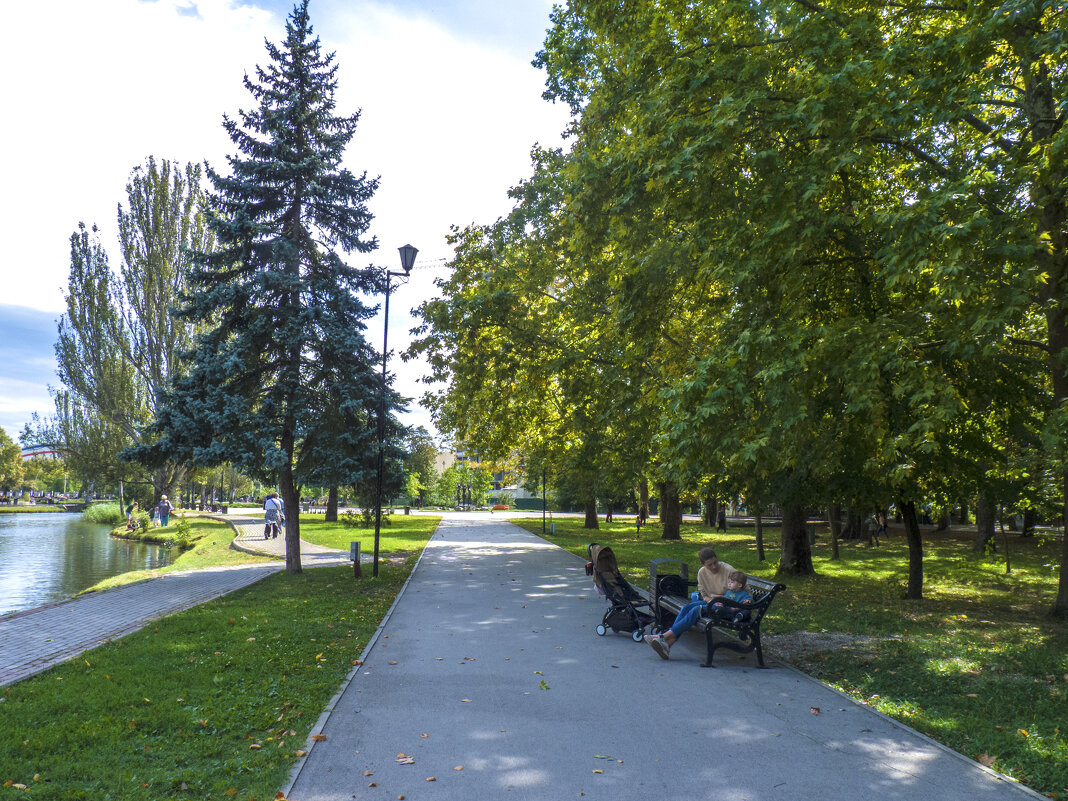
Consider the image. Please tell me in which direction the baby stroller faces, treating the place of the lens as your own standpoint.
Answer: facing the viewer and to the right of the viewer

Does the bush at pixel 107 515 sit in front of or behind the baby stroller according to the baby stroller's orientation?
behind

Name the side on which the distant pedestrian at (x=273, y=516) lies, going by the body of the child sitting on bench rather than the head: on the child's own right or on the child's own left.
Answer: on the child's own right

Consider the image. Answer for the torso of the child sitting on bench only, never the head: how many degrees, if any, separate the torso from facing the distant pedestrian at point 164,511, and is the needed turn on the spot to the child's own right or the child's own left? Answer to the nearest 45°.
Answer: approximately 90° to the child's own right

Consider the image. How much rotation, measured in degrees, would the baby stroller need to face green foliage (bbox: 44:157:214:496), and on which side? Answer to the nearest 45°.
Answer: approximately 180°

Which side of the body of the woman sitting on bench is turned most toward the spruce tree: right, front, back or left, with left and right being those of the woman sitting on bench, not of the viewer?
right

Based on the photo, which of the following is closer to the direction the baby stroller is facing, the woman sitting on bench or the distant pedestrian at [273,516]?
the woman sitting on bench

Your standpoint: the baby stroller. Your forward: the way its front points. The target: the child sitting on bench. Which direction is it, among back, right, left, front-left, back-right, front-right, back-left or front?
front

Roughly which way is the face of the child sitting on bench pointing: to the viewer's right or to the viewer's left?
to the viewer's left

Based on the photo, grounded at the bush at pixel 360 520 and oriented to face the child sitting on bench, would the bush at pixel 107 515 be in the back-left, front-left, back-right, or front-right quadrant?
back-right
